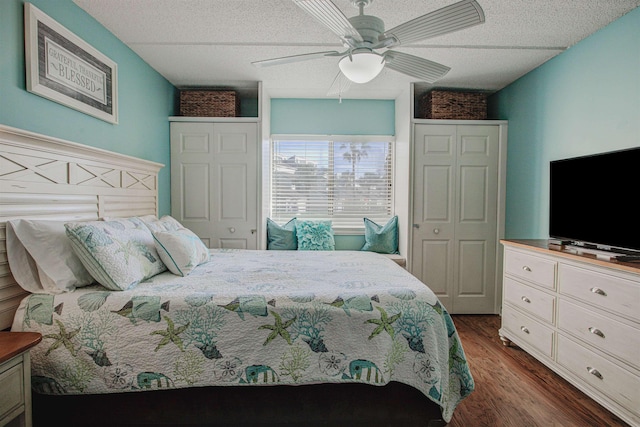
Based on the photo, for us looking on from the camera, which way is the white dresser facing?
facing the viewer and to the left of the viewer

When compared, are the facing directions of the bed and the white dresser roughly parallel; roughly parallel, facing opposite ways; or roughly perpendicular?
roughly parallel, facing opposite ways

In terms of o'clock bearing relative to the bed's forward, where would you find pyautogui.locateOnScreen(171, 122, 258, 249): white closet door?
The white closet door is roughly at 9 o'clock from the bed.

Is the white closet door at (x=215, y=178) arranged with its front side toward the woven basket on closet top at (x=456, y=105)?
no

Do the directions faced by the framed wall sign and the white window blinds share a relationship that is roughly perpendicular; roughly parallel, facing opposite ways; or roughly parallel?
roughly perpendicular

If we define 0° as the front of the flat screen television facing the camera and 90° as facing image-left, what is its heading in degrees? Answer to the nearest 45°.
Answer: approximately 45°

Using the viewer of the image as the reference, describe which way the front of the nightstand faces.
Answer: facing the viewer and to the right of the viewer

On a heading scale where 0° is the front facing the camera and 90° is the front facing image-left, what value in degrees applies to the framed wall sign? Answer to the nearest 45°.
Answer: approximately 315°

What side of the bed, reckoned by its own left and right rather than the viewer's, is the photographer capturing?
right

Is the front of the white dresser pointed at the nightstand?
yes

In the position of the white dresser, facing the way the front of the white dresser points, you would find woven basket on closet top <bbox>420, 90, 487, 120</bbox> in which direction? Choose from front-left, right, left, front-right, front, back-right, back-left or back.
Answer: right

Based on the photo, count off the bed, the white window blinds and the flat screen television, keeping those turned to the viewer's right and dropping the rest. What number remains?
1

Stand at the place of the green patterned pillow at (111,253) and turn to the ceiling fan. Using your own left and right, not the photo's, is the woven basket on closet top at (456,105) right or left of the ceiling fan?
left

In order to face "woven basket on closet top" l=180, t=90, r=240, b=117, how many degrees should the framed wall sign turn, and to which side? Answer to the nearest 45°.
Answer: approximately 90° to its left

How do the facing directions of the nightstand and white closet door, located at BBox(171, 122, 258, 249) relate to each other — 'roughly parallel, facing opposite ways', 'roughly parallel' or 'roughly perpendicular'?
roughly perpendicular

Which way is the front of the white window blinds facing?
toward the camera

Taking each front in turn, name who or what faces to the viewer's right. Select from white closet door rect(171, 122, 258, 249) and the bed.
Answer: the bed

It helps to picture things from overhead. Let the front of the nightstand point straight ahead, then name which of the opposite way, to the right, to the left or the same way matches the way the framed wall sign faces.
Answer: the same way

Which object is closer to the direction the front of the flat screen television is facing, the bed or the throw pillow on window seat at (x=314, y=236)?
the bed

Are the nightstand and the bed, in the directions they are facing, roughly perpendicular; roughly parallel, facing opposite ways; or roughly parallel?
roughly parallel

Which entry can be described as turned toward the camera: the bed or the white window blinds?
the white window blinds
